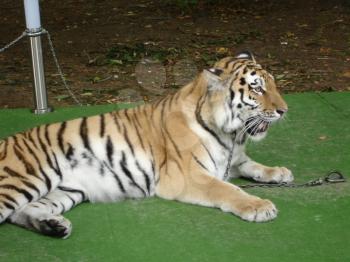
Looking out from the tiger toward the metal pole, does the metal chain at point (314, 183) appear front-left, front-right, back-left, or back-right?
back-right

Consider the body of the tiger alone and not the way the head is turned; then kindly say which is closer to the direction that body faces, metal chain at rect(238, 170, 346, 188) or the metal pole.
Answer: the metal chain

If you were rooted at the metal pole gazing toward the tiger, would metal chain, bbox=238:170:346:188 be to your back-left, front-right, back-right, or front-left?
front-left

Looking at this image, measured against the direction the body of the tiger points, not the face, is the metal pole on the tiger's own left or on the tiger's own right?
on the tiger's own left

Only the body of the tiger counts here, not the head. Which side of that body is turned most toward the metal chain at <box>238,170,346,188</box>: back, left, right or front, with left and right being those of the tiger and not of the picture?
front

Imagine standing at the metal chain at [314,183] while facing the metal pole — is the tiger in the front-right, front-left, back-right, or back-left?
front-left

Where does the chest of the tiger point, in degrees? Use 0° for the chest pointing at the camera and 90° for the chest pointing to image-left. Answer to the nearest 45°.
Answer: approximately 270°
